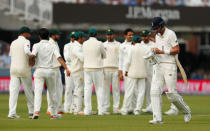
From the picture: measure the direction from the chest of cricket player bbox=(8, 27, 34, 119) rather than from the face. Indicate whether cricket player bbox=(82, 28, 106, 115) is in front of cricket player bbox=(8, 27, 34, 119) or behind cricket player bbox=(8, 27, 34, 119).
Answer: in front

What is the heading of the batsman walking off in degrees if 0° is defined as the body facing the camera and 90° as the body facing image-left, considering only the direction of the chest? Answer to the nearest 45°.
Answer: approximately 45°

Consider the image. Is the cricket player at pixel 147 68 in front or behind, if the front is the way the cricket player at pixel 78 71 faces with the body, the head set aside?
in front

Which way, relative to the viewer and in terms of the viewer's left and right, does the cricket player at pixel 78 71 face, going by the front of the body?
facing to the right of the viewer
